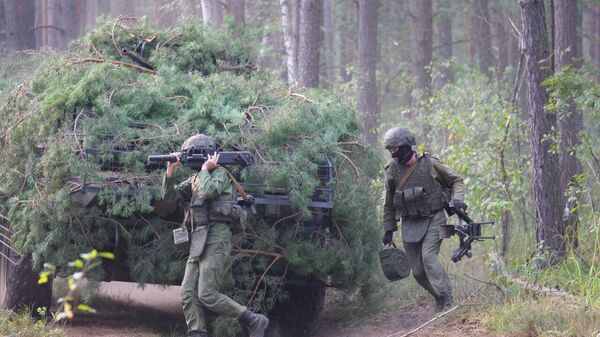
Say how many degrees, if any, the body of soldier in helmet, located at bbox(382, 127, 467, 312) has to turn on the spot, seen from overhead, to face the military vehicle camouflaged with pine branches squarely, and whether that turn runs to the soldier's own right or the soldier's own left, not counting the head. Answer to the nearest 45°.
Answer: approximately 45° to the soldier's own right

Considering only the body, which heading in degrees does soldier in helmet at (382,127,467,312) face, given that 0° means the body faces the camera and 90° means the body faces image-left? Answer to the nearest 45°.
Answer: approximately 45°

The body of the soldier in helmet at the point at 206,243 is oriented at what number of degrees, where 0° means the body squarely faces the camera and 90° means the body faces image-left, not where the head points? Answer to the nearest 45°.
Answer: approximately 45°
